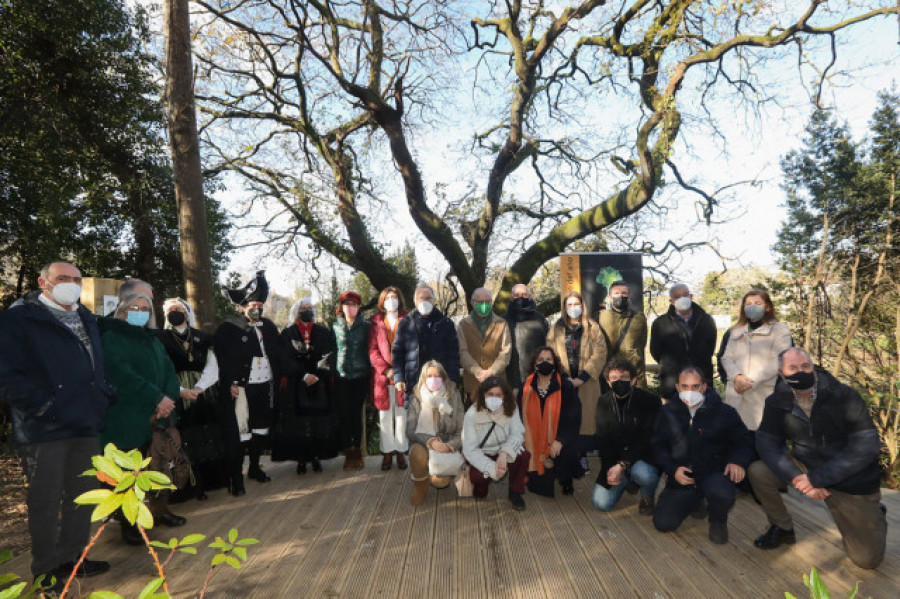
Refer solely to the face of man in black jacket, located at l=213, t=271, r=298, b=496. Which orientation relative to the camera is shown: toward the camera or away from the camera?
toward the camera

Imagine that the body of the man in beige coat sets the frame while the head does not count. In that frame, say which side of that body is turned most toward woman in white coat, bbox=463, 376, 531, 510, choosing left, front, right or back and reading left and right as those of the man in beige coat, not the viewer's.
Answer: front

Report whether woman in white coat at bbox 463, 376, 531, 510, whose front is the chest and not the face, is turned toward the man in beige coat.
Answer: no

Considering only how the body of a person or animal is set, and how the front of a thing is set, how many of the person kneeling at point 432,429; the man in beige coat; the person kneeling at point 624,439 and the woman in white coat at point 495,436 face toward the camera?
4

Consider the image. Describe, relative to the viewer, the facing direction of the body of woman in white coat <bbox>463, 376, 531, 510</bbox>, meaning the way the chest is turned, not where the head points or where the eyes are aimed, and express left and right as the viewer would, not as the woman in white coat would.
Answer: facing the viewer

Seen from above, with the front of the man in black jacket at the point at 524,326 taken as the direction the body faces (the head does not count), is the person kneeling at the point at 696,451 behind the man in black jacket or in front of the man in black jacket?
in front

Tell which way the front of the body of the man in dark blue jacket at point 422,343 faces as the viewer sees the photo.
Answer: toward the camera

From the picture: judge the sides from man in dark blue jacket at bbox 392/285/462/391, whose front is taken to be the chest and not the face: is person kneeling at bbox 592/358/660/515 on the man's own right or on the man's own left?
on the man's own left

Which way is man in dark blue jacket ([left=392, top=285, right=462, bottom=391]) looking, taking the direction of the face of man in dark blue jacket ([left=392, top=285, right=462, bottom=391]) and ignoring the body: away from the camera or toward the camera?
toward the camera

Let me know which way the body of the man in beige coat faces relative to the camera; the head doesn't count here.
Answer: toward the camera

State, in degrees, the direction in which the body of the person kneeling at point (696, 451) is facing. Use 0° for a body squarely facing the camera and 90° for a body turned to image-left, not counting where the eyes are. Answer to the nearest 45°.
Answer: approximately 0°

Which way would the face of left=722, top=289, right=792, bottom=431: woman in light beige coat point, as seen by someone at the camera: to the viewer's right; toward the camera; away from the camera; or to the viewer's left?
toward the camera

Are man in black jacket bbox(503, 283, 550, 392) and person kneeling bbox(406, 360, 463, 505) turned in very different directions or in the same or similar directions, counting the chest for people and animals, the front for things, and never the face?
same or similar directions

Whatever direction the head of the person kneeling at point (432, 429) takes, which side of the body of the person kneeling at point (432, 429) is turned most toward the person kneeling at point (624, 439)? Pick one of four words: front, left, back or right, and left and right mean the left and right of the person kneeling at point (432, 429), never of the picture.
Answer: left

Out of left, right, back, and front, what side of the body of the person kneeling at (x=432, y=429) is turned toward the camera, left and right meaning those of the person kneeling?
front

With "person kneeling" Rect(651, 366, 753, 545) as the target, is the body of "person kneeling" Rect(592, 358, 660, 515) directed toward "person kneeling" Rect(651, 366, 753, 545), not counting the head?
no

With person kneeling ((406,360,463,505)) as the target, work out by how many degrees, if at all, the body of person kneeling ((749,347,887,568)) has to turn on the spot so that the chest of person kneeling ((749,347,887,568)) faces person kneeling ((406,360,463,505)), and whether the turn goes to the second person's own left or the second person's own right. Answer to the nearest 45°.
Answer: approximately 45° to the second person's own right

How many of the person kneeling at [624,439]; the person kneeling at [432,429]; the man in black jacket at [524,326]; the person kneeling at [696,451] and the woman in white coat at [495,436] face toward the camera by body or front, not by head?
5
